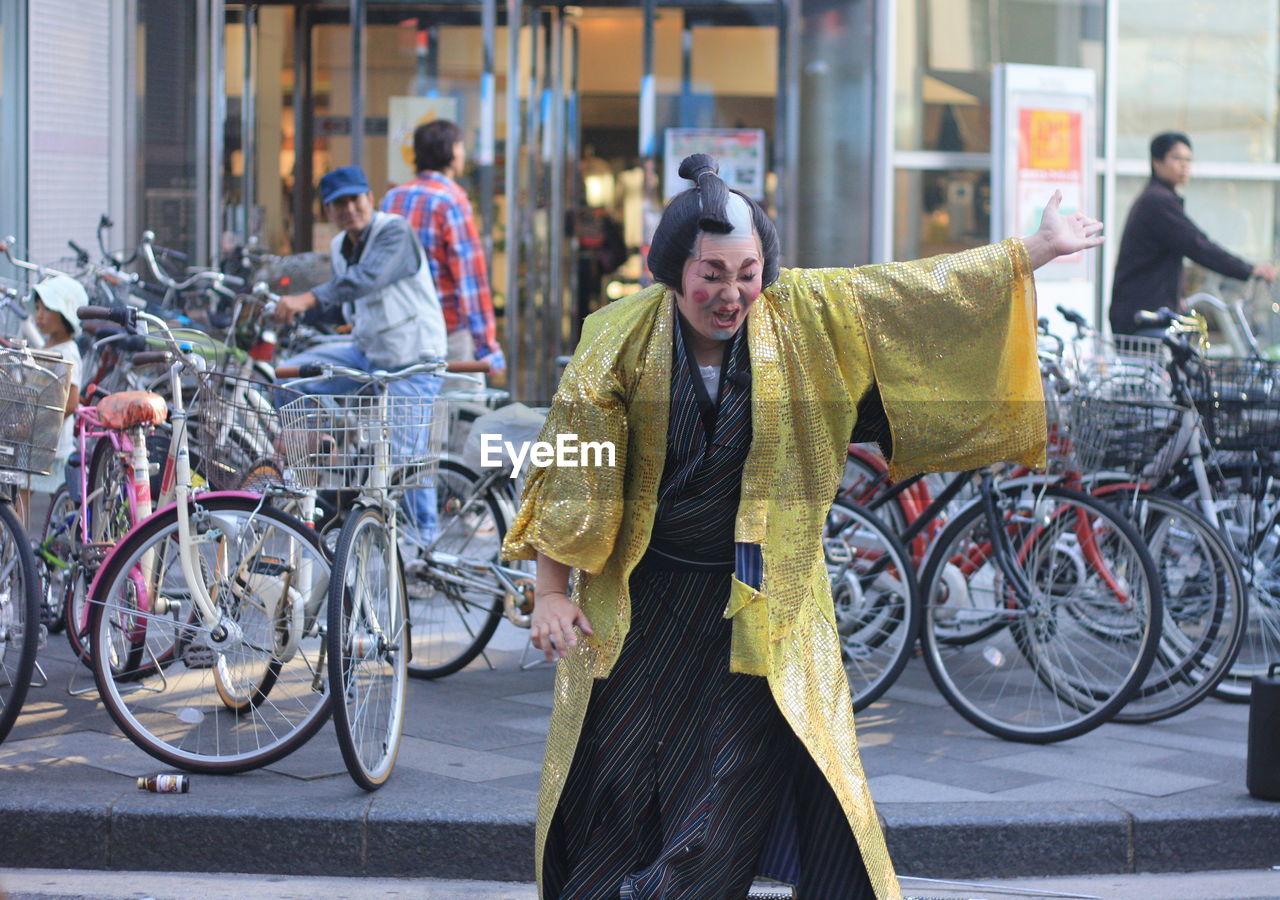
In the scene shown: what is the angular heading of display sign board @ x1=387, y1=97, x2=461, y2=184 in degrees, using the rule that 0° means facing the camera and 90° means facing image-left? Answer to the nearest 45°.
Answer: approximately 0°

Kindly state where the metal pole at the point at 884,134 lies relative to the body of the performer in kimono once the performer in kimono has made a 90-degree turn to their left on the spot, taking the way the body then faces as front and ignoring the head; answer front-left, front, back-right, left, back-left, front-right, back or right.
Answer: left

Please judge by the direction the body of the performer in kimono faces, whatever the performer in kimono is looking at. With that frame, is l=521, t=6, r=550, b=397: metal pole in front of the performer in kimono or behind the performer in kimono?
behind

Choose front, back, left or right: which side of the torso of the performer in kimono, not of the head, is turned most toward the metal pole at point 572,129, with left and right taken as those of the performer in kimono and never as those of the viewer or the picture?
back

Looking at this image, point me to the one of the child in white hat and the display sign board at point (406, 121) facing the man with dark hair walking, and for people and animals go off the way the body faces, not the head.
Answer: the display sign board

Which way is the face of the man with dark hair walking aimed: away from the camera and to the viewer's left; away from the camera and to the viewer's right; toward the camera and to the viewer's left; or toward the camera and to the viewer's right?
away from the camera and to the viewer's right

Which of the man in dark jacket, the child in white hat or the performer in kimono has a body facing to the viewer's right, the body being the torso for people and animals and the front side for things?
the man in dark jacket
